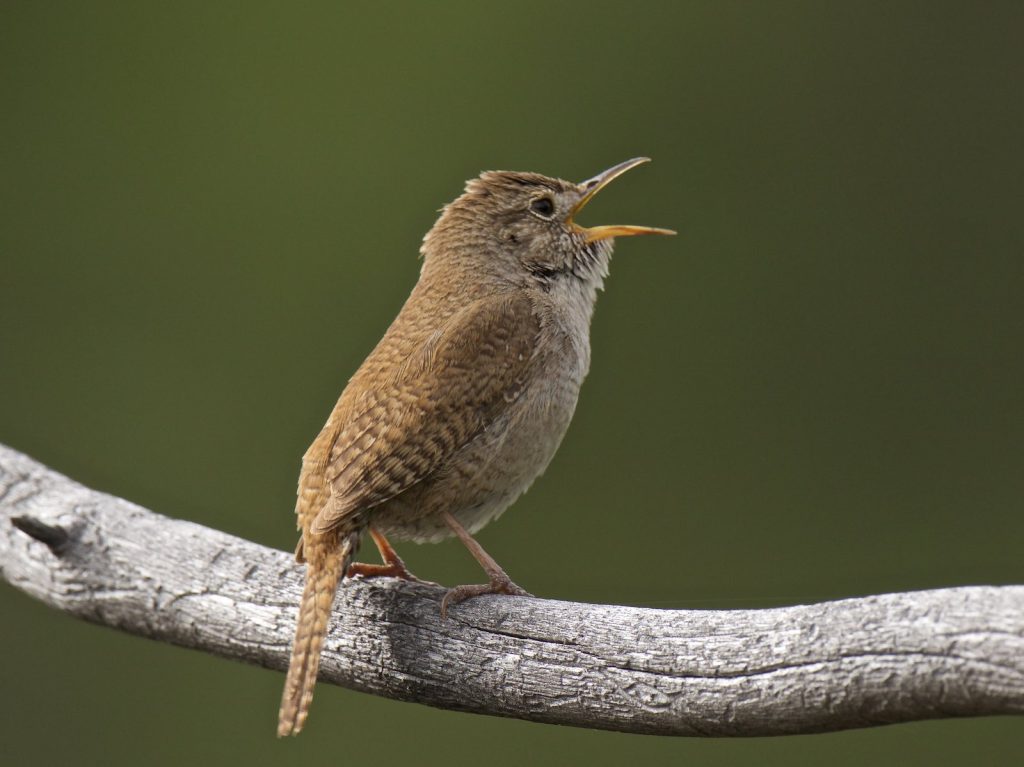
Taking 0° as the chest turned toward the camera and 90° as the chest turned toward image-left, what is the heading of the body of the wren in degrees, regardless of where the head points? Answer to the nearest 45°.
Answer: approximately 270°
